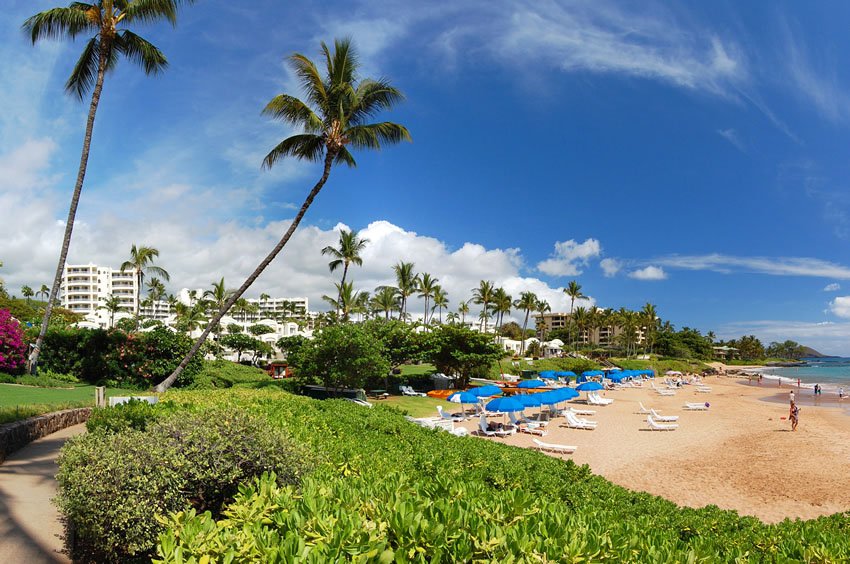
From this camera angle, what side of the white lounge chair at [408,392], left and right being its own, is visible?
right

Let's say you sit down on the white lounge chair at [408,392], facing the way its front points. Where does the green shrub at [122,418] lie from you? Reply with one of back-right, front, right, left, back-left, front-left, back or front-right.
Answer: right

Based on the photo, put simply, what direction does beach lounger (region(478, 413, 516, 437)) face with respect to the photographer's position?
facing to the right of the viewer

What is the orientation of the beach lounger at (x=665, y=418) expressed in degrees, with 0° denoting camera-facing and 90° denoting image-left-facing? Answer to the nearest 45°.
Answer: approximately 270°

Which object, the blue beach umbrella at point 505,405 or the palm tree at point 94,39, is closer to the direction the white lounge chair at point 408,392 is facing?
the blue beach umbrella

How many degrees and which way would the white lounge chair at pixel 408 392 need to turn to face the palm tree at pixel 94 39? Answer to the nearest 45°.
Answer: approximately 135° to its right

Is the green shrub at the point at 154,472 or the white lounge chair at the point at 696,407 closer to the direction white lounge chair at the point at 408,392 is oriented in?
the white lounge chair

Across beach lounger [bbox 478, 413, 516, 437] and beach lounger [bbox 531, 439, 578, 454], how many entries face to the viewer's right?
2

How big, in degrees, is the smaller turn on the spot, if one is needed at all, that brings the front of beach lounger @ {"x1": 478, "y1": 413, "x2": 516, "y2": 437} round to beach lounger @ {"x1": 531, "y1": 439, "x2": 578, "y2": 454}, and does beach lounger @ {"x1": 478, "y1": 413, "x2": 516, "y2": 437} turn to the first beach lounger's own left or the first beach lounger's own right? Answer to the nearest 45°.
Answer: approximately 45° to the first beach lounger's own right

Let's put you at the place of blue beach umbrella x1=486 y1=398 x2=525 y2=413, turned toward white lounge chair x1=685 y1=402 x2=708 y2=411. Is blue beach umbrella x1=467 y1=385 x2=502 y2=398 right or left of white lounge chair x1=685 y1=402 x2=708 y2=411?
left

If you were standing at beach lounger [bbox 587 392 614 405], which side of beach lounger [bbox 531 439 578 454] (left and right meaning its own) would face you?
left

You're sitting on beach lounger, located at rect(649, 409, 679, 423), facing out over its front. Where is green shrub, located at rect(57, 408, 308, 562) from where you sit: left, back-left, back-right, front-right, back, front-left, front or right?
right

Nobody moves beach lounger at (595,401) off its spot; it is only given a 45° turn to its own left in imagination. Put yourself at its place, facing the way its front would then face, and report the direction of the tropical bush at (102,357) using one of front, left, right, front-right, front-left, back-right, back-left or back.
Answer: back

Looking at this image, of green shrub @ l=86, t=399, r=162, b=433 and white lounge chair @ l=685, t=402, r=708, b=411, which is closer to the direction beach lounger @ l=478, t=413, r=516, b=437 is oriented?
the white lounge chair

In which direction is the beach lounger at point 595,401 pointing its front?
to the viewer's right

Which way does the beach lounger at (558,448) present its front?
to the viewer's right
